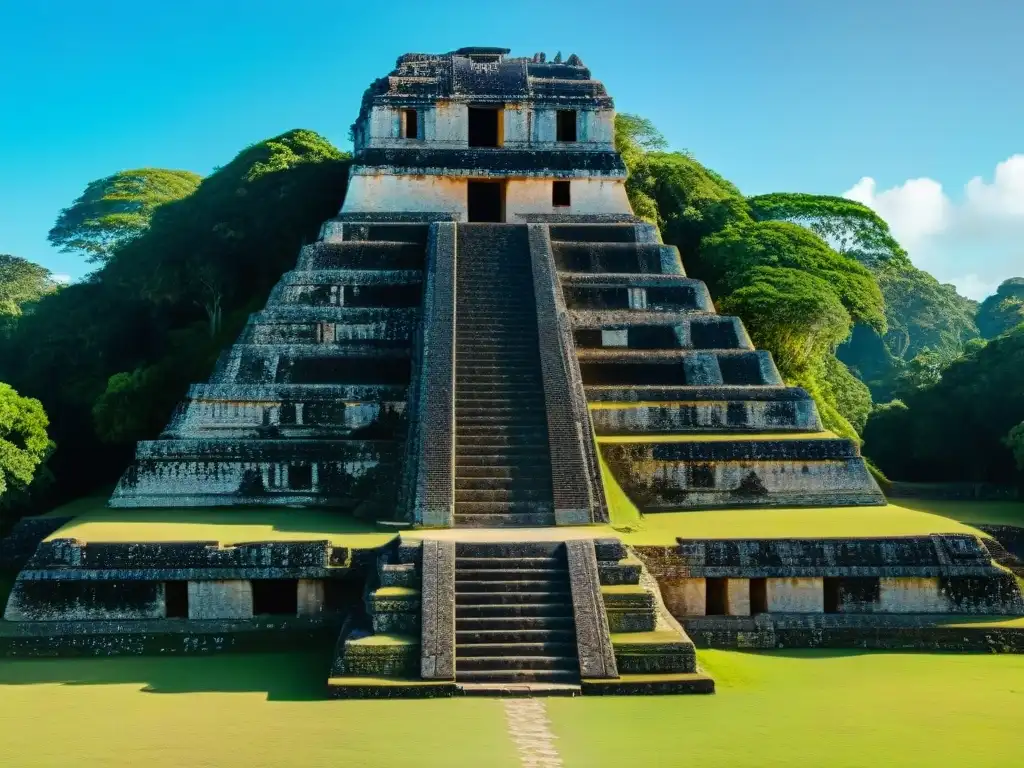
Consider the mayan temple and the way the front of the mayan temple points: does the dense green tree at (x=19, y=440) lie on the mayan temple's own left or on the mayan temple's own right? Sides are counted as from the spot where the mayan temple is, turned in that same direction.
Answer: on the mayan temple's own right

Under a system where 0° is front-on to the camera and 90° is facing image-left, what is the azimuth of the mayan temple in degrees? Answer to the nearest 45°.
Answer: approximately 0°

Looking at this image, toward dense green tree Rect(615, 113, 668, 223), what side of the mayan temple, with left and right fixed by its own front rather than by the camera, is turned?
back

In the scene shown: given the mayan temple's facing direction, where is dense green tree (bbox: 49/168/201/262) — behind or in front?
behind

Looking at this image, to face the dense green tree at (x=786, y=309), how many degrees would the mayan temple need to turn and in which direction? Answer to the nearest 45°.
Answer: approximately 135° to its left

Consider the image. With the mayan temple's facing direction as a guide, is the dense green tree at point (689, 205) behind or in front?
behind

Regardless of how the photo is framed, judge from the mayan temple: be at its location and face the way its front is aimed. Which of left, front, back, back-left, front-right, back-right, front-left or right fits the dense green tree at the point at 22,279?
back-right
